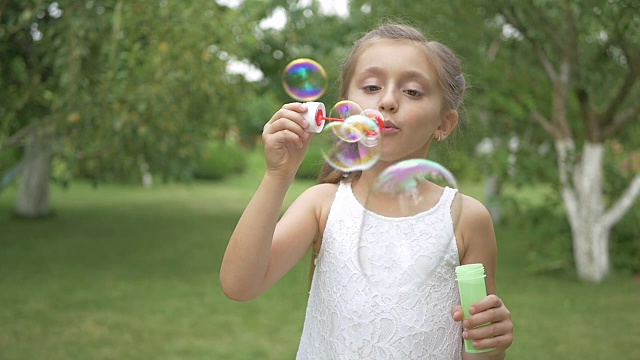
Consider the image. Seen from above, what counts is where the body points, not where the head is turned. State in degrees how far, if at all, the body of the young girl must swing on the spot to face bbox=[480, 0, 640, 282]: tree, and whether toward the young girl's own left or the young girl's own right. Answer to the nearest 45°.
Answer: approximately 180°

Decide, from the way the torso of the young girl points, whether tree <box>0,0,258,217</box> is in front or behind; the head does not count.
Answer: behind

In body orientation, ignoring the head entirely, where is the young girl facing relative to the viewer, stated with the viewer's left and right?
facing the viewer
